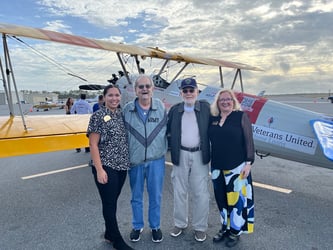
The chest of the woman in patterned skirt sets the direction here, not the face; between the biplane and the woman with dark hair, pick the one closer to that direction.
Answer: the woman with dark hair

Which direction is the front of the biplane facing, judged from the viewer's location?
facing away from the viewer and to the left of the viewer

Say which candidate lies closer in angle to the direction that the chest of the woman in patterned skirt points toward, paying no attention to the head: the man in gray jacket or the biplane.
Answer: the man in gray jacket

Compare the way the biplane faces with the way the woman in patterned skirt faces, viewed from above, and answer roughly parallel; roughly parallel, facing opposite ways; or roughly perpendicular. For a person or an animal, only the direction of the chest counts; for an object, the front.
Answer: roughly perpendicular

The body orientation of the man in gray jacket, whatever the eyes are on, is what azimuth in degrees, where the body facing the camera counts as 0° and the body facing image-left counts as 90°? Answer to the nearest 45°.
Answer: approximately 0°

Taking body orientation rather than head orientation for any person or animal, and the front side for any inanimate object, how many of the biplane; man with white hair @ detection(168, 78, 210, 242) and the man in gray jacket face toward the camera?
2

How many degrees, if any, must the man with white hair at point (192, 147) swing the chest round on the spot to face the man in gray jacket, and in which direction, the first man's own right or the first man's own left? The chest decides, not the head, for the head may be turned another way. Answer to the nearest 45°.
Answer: approximately 90° to the first man's own right

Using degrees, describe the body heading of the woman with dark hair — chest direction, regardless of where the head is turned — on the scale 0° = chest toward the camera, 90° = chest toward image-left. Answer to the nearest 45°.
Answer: approximately 315°

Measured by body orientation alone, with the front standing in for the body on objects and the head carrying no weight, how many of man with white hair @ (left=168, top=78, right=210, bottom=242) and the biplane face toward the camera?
1
